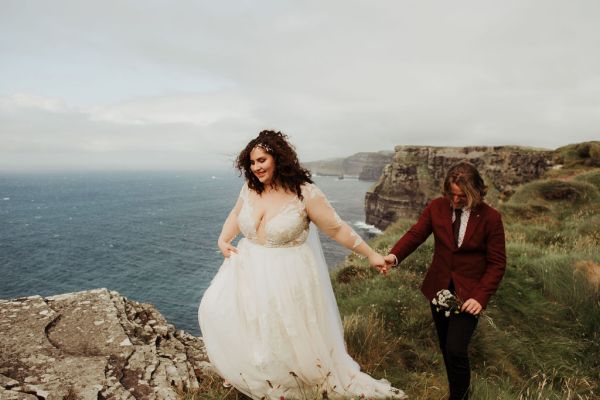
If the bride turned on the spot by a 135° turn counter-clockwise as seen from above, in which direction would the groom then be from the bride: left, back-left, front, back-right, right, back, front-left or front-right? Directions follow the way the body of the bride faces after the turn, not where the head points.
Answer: front

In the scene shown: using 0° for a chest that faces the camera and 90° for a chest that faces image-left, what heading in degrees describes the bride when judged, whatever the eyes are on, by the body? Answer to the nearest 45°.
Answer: approximately 45°
